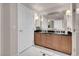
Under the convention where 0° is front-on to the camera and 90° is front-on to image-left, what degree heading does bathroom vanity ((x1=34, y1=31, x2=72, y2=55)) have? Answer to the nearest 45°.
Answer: approximately 45°
